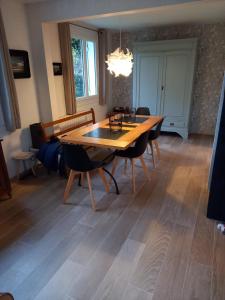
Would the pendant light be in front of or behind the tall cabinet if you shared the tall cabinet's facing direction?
in front

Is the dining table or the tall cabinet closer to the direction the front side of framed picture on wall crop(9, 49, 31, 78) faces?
the dining table

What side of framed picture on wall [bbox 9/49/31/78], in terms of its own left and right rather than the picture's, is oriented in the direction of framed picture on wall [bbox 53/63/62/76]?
left

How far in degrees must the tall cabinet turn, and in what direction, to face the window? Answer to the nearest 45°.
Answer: approximately 90° to its right

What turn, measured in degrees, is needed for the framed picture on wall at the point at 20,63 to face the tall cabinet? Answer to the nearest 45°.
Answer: approximately 45° to its left

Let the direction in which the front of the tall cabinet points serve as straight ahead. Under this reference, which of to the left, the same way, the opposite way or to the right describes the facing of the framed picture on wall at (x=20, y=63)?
to the left

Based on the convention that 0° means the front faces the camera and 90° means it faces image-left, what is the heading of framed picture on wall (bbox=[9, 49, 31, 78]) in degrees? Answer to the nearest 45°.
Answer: approximately 315°

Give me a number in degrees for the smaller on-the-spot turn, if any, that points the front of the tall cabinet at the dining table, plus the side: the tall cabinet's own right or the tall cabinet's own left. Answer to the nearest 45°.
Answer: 0° — it already faces it

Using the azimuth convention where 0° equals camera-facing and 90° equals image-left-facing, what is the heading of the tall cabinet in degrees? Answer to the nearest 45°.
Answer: approximately 0°

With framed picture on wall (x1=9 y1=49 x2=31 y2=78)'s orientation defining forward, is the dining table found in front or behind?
in front
